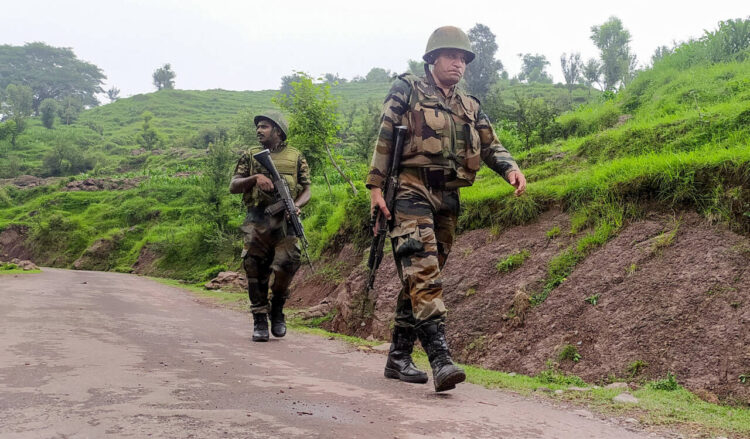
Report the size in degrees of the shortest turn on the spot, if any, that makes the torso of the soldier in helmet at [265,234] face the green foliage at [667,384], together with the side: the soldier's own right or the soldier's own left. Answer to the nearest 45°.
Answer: approximately 45° to the soldier's own left

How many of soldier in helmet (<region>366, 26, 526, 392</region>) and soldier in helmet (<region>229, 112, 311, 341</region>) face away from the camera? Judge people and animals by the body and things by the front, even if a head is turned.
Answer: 0

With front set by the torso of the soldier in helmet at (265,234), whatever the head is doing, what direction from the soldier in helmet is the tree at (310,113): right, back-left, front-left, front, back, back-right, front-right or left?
back

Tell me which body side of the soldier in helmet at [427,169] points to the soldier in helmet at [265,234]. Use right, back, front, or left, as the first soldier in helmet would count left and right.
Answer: back

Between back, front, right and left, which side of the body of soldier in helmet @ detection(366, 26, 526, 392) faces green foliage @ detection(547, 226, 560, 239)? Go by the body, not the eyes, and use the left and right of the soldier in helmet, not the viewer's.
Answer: left

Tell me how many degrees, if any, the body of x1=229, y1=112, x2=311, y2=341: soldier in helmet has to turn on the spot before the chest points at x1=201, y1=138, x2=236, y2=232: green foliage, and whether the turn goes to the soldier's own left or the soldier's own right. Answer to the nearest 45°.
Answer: approximately 180°

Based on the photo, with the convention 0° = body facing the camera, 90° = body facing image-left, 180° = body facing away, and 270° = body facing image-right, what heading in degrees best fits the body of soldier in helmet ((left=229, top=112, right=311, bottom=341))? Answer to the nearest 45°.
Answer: approximately 0°

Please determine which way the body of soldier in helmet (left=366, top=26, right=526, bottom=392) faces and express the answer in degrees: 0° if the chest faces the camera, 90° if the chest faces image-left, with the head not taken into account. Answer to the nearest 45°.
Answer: approximately 315°

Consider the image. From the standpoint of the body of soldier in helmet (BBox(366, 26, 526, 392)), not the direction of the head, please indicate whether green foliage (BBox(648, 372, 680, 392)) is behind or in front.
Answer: in front
